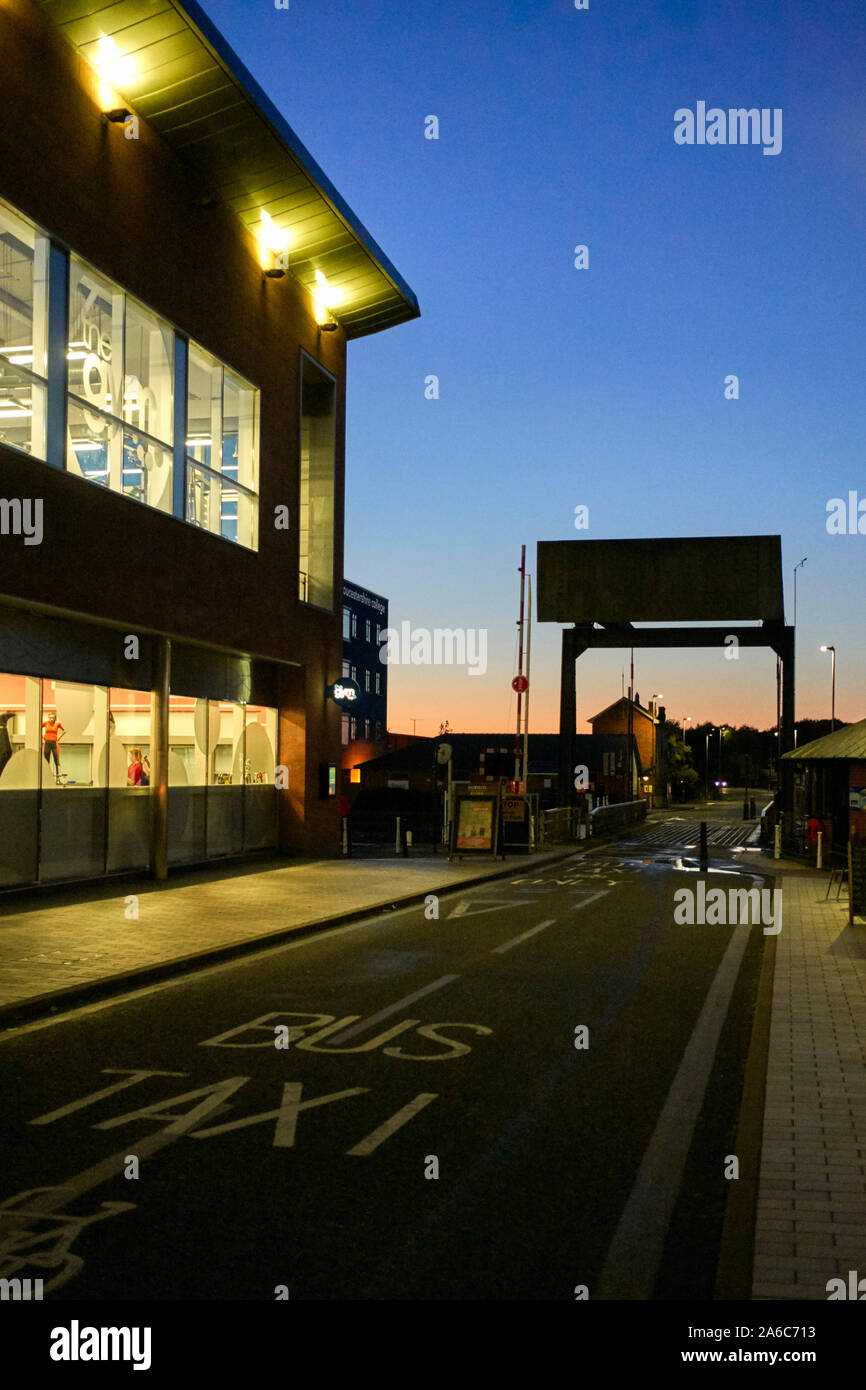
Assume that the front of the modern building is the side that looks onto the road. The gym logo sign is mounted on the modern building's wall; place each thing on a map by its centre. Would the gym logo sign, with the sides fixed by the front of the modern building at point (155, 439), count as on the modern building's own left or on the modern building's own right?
on the modern building's own left

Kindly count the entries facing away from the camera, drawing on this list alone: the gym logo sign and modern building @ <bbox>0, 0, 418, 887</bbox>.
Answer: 0

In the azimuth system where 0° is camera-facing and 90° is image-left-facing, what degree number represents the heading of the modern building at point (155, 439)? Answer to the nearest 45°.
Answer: approximately 315°
